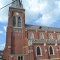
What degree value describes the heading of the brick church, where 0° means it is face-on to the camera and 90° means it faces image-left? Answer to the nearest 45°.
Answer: approximately 90°
